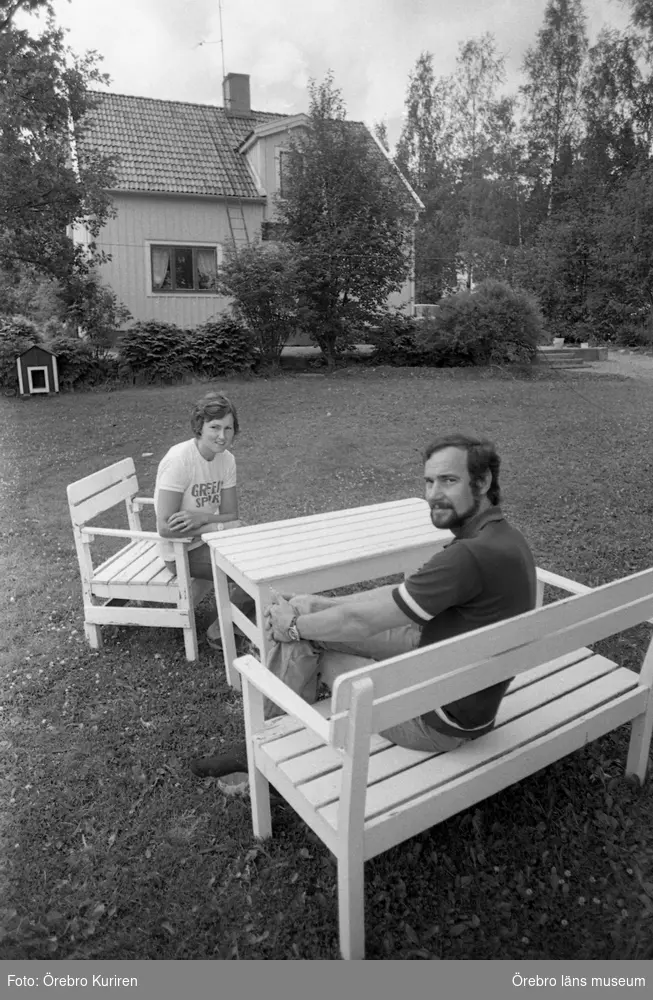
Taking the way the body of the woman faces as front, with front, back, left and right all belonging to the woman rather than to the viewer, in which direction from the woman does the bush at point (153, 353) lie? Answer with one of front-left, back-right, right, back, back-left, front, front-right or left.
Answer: back-left

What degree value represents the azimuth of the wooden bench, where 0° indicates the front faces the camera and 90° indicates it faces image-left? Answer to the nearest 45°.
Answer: approximately 135°

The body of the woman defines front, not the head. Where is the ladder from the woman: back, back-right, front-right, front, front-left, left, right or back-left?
back-left

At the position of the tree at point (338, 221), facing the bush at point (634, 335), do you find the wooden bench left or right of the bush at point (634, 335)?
right

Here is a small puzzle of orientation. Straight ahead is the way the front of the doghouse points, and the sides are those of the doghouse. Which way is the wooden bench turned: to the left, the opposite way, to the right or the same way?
the opposite way

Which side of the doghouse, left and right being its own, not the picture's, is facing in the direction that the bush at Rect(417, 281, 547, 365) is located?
left
